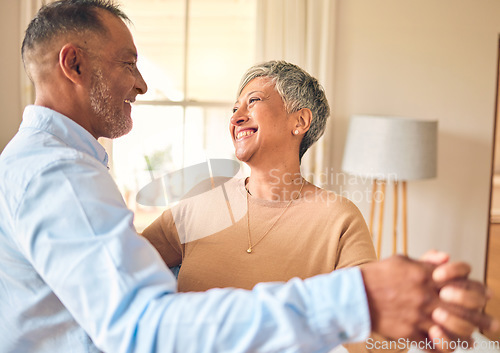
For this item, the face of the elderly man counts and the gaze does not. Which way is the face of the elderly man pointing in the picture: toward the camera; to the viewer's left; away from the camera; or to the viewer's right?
to the viewer's right

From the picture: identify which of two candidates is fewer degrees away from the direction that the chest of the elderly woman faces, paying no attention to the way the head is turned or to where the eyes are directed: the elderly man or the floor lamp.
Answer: the elderly man

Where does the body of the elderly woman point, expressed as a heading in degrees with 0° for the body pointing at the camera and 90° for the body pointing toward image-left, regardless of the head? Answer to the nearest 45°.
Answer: approximately 45°
